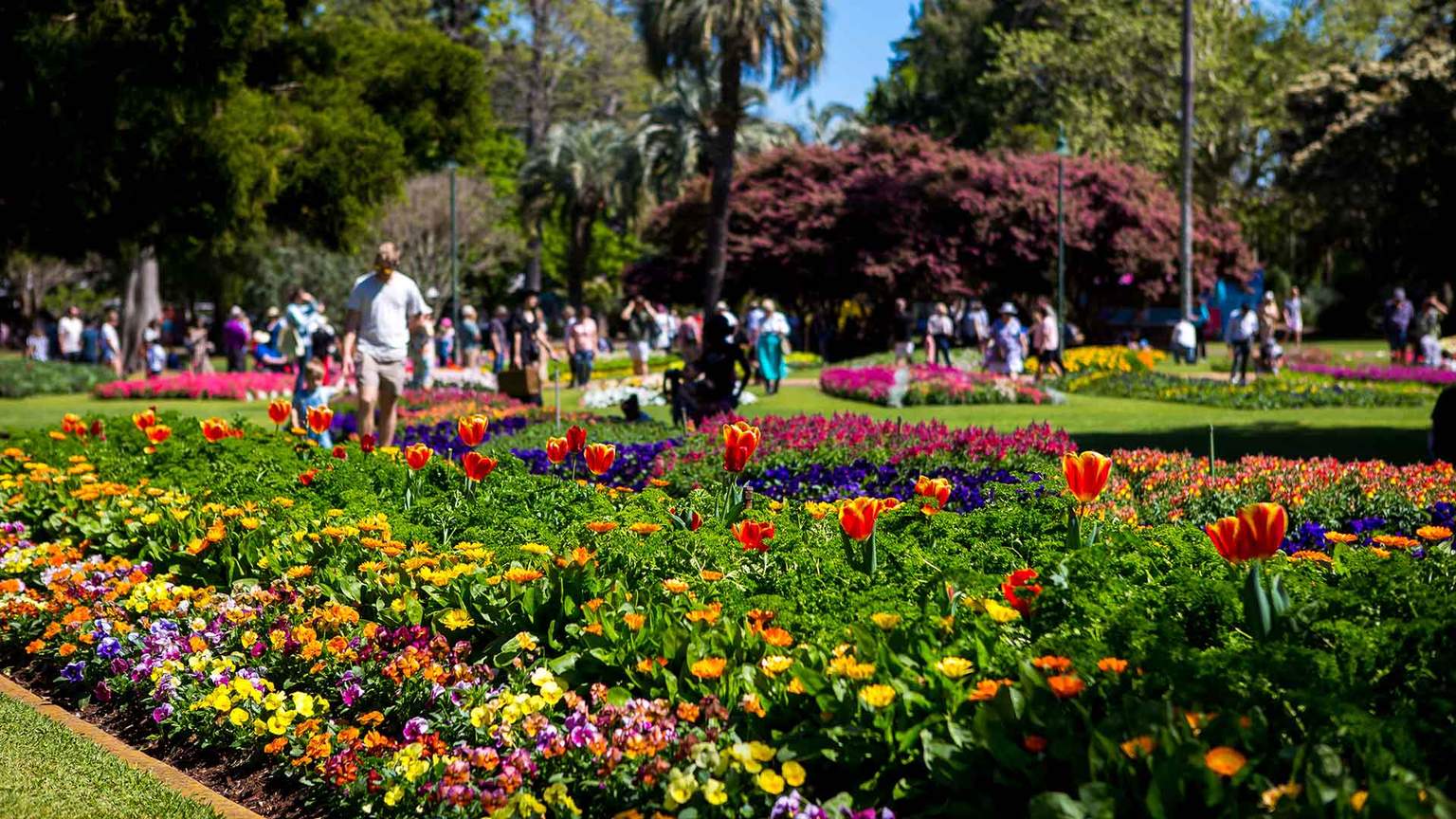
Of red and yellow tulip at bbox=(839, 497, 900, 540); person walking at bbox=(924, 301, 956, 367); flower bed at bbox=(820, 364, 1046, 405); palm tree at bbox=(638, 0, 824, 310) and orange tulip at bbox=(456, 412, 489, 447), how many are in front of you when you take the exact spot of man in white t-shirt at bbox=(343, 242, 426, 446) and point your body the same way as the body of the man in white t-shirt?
2

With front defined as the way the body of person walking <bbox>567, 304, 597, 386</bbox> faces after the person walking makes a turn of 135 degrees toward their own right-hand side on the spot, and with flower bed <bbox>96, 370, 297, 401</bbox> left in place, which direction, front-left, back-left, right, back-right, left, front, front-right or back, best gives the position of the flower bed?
front-left

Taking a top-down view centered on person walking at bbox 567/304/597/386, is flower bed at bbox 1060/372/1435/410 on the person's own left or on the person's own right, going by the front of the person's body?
on the person's own left

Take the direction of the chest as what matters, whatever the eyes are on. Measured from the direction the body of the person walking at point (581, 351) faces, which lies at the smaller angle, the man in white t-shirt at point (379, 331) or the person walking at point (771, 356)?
the man in white t-shirt

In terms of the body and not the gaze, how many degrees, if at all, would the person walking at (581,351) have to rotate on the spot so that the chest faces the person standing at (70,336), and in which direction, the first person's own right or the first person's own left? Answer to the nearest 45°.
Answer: approximately 135° to the first person's own right

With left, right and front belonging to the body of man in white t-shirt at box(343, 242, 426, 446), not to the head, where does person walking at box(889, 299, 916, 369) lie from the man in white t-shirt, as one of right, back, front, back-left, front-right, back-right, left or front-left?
back-left

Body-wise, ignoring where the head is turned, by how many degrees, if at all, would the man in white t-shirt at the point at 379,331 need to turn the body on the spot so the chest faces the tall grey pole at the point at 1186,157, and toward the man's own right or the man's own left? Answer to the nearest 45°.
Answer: approximately 135° to the man's own left

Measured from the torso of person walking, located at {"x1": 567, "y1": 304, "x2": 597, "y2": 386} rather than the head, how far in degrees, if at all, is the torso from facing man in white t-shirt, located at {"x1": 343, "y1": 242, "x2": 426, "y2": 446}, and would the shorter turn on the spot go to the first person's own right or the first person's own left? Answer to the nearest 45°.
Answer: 0° — they already face them

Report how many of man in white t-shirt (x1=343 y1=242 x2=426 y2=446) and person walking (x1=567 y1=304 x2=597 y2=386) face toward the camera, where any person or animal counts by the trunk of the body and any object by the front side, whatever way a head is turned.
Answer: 2

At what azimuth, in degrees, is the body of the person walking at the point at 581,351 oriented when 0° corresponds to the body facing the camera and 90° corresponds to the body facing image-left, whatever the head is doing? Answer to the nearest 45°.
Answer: approximately 0°

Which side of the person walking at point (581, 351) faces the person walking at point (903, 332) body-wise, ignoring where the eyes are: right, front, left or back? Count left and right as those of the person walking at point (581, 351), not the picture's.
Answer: left

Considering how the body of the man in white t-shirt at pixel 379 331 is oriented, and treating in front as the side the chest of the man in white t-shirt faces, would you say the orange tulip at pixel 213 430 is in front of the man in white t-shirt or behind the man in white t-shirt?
in front

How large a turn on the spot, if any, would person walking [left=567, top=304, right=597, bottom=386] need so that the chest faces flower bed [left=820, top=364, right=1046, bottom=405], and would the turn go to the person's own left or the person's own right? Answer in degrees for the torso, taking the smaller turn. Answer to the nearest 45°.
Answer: approximately 45° to the person's own left
